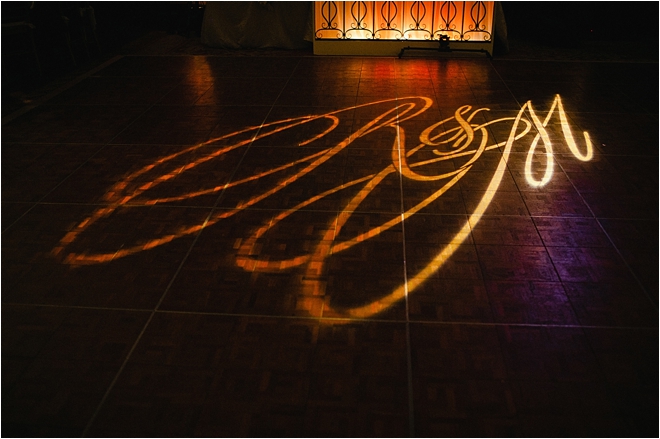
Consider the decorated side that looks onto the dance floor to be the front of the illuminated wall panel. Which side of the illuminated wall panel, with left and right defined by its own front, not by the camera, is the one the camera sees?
front
